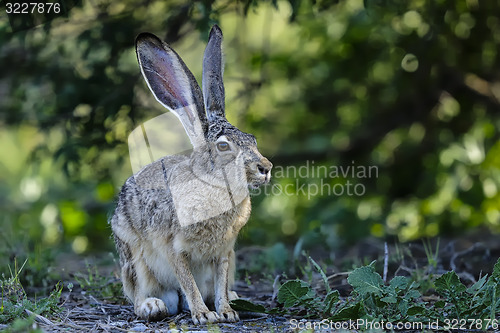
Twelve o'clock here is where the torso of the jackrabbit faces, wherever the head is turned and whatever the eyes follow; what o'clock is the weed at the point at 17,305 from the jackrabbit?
The weed is roughly at 4 o'clock from the jackrabbit.

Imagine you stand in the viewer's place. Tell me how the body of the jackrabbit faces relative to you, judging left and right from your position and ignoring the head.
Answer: facing the viewer and to the right of the viewer

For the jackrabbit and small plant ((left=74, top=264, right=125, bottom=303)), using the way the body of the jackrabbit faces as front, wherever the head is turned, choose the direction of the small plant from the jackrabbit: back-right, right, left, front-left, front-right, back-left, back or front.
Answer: back
